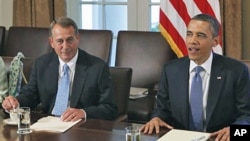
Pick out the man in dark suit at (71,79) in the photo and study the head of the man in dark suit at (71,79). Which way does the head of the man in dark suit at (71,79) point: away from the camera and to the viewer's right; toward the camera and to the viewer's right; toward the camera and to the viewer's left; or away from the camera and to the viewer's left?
toward the camera and to the viewer's right

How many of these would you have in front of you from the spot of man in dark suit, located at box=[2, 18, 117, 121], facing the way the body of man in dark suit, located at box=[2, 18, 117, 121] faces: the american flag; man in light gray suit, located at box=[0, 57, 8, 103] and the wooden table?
1

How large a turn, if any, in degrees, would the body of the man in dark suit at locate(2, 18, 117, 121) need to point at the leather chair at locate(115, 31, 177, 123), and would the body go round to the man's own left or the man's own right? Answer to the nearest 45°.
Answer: approximately 135° to the man's own left

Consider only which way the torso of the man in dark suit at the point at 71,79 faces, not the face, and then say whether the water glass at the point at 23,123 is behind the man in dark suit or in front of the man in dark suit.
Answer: in front

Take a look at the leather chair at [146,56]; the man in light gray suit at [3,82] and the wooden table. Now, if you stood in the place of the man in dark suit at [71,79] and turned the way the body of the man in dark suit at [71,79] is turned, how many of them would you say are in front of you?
1

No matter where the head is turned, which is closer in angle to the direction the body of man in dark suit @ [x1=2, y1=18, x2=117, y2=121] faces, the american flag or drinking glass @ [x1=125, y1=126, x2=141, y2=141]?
the drinking glass

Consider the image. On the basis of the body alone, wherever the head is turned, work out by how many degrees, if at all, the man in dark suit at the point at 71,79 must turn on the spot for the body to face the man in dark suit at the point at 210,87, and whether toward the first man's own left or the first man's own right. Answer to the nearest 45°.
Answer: approximately 45° to the first man's own left

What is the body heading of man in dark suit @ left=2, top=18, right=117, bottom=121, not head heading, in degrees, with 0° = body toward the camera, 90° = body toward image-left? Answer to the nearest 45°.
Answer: approximately 0°

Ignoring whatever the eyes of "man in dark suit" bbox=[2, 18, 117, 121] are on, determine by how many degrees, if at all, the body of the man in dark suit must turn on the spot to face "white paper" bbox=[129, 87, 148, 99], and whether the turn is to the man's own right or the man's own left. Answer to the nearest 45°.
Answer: approximately 135° to the man's own left

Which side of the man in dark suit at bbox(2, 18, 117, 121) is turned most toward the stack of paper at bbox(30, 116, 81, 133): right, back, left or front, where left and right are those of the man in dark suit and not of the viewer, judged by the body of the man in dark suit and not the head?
front
